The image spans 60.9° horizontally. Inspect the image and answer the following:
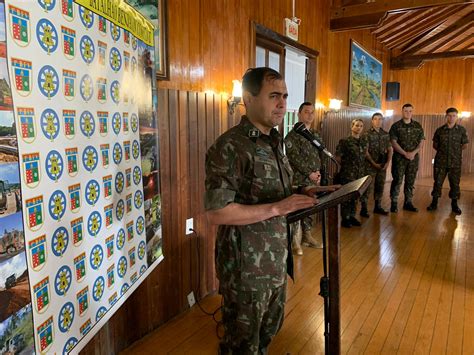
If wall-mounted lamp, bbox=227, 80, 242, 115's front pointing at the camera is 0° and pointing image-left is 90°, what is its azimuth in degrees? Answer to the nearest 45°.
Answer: approximately 315°

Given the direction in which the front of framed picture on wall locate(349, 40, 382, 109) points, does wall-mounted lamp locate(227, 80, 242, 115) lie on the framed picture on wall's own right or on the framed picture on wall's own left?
on the framed picture on wall's own right

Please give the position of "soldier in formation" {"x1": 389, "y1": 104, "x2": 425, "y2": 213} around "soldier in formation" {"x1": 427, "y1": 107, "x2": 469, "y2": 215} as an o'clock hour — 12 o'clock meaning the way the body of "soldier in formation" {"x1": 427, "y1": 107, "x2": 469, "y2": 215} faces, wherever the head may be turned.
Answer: "soldier in formation" {"x1": 389, "y1": 104, "x2": 425, "y2": 213} is roughly at 2 o'clock from "soldier in formation" {"x1": 427, "y1": 107, "x2": 469, "y2": 215}.

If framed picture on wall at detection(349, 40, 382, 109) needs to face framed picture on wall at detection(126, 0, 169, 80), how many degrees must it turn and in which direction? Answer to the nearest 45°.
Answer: approximately 45° to its right
